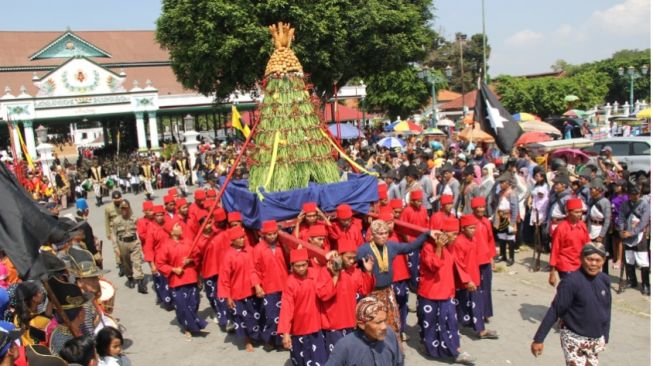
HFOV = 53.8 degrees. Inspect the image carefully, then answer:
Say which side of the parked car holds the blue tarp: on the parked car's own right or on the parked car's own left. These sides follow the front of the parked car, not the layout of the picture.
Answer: on the parked car's own left

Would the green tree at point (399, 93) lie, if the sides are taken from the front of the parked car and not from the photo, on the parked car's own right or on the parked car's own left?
on the parked car's own right

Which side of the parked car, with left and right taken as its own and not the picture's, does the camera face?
left

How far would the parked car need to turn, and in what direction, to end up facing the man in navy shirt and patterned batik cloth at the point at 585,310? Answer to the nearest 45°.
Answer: approximately 90° to its left

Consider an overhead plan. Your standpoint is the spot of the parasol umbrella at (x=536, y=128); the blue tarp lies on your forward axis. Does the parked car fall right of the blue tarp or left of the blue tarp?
left

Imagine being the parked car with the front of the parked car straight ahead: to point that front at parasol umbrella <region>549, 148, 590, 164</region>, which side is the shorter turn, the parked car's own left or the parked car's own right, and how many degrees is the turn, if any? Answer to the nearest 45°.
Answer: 0° — it already faces it

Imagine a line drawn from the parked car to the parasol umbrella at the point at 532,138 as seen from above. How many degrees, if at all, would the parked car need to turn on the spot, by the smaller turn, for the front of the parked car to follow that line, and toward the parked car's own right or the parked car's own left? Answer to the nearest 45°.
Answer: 0° — it already faces it

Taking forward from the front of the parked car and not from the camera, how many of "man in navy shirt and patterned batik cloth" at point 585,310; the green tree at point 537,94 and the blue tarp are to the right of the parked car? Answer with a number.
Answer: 1

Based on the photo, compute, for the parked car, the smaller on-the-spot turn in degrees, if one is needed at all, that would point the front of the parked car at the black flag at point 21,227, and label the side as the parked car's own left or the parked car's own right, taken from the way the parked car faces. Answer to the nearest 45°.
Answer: approximately 90° to the parked car's own left

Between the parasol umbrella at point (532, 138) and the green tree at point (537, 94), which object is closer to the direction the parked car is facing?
the parasol umbrella

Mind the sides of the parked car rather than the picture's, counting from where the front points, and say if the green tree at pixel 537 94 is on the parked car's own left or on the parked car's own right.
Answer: on the parked car's own right

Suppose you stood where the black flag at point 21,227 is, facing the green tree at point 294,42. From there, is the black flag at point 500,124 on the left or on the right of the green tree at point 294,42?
right

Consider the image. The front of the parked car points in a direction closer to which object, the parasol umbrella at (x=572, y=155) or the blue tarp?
the parasol umbrella
